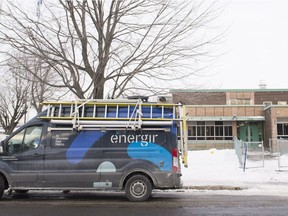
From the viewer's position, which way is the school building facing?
facing the viewer

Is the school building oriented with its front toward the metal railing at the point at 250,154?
yes
